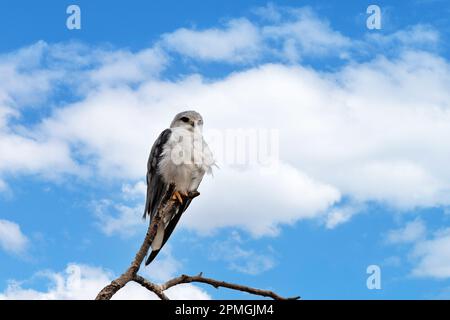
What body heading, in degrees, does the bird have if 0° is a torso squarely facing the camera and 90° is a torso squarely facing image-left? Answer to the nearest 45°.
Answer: approximately 315°
